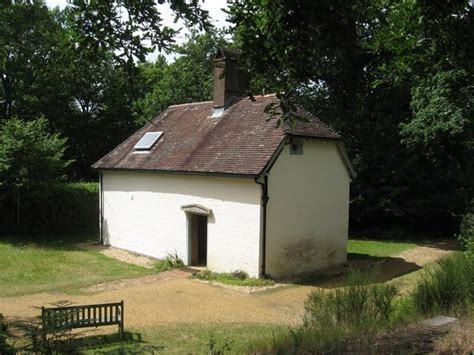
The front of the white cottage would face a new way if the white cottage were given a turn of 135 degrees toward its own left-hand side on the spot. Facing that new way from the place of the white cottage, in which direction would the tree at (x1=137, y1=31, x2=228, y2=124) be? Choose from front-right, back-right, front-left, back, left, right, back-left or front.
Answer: left

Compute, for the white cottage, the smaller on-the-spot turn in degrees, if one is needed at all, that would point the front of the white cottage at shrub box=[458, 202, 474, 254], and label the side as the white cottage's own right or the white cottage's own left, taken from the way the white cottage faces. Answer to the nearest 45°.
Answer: approximately 90° to the white cottage's own left

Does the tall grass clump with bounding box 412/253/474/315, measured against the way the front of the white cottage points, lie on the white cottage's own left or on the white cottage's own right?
on the white cottage's own left

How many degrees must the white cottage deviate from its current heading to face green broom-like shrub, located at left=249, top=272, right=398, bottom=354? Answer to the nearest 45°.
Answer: approximately 45° to its left

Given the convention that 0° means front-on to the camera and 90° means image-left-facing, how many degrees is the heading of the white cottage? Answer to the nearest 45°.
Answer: approximately 45°

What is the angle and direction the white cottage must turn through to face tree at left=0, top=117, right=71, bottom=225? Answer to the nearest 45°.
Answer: approximately 90° to its right

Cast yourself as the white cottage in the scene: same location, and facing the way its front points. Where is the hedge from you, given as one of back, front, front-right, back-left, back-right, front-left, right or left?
right

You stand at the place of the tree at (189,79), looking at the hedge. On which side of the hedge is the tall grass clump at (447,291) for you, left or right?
left

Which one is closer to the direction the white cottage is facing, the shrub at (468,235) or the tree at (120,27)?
the tree
